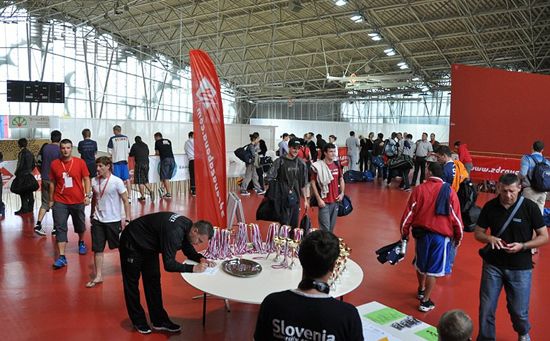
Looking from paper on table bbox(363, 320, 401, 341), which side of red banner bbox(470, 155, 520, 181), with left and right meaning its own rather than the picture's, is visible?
front

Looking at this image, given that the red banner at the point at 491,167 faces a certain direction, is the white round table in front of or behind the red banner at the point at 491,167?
in front

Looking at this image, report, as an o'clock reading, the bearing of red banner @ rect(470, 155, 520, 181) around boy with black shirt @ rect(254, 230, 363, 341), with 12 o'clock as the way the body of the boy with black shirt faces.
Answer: The red banner is roughly at 1 o'clock from the boy with black shirt.

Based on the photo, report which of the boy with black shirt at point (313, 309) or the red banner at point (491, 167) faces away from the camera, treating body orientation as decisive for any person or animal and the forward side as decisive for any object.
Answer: the boy with black shirt

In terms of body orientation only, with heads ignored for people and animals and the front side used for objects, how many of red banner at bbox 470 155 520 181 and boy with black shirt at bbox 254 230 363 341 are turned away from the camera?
1

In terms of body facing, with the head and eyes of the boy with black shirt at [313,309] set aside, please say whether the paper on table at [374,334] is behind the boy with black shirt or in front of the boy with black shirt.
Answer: in front

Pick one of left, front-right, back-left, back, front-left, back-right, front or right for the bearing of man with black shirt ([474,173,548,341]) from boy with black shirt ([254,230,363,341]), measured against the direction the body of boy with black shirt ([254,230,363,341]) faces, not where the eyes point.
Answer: front-right

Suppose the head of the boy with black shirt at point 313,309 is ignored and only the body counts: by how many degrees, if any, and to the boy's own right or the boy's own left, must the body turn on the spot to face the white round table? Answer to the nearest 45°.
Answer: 0° — they already face it

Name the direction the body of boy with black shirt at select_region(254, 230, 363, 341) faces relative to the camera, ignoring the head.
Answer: away from the camera

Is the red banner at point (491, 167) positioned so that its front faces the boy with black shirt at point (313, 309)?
yes

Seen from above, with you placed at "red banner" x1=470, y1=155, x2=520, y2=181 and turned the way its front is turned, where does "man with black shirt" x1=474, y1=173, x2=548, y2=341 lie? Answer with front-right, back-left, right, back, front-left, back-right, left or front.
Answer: front

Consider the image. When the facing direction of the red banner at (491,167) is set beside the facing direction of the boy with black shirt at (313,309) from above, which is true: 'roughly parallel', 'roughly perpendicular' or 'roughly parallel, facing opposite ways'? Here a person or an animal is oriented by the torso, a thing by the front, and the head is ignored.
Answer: roughly parallel, facing opposite ways

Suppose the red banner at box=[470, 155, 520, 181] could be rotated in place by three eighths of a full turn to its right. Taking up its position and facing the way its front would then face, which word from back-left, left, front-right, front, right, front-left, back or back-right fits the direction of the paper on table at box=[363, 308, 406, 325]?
back-left

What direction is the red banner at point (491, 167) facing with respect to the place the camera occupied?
facing the viewer

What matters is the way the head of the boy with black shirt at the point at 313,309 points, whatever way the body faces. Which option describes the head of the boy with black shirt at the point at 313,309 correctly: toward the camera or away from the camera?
away from the camera
